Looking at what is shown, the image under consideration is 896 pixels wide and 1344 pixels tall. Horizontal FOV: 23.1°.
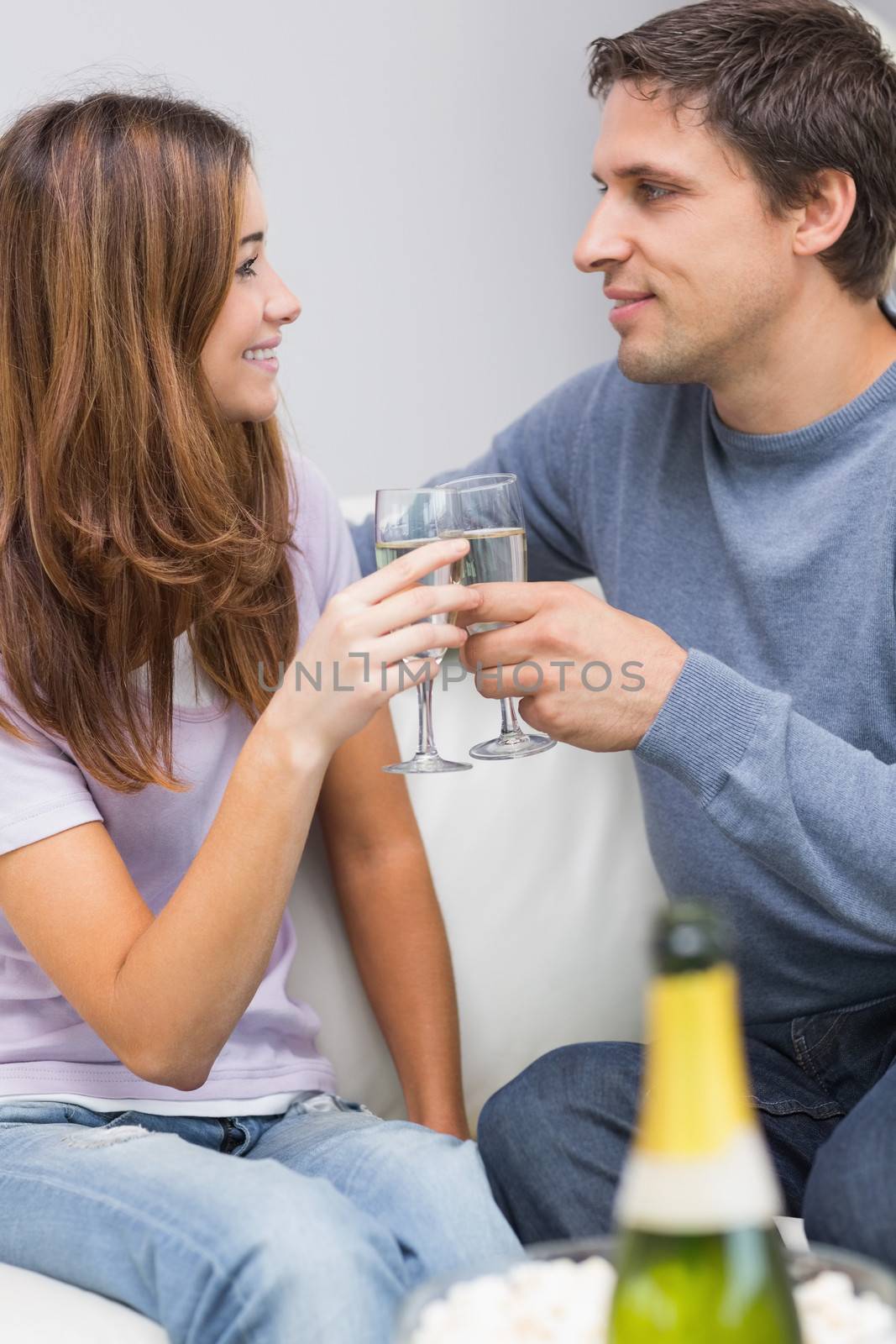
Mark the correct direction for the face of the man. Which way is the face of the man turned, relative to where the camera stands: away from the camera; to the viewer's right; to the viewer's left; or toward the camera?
to the viewer's left

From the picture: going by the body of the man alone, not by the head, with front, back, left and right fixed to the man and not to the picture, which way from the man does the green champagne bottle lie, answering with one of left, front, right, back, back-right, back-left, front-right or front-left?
front-left

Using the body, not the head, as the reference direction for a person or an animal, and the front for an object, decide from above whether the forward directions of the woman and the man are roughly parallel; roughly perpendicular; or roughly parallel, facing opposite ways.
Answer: roughly perpendicular

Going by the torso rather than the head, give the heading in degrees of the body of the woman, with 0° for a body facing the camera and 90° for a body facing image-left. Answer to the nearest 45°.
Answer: approximately 315°

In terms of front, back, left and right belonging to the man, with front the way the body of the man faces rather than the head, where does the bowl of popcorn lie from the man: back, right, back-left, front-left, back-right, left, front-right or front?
front-left

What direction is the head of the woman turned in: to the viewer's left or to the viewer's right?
to the viewer's right

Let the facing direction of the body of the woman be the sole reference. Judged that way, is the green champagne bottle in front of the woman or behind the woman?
in front

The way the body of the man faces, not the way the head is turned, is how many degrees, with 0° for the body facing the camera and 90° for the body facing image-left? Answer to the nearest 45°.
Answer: approximately 45°
